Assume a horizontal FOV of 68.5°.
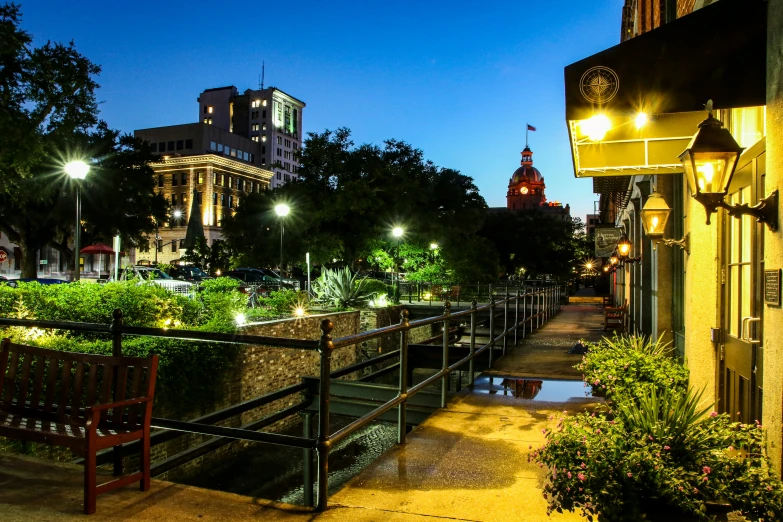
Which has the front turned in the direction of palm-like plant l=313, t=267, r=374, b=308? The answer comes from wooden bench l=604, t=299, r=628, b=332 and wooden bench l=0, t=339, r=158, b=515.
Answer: wooden bench l=604, t=299, r=628, b=332

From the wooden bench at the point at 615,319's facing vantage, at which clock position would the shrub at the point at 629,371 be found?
The shrub is roughly at 9 o'clock from the wooden bench.

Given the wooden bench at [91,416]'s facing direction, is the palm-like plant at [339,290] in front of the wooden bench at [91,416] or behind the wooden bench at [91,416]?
behind

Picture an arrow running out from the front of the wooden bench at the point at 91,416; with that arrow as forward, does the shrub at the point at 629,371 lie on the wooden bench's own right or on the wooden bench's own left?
on the wooden bench's own left

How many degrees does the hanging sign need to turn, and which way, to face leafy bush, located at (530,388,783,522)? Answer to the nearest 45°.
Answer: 0° — it already faces it

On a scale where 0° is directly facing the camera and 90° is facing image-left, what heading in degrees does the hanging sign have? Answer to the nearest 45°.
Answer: approximately 0°

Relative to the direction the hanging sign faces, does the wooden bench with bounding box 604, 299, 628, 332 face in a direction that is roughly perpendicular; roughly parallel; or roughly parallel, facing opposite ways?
roughly perpendicular

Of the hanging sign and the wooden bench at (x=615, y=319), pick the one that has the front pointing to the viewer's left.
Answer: the wooden bench

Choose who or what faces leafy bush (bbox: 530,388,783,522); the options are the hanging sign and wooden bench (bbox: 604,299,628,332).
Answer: the hanging sign

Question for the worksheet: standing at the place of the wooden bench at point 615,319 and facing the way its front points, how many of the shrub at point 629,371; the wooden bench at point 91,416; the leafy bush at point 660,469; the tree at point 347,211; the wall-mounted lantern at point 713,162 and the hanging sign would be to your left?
4

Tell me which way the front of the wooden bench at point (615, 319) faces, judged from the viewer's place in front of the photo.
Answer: facing to the left of the viewer

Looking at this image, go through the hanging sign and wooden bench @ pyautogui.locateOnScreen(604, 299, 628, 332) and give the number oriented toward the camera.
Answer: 1

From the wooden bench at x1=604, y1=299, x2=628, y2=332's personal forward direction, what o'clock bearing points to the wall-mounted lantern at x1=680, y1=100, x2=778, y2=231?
The wall-mounted lantern is roughly at 9 o'clock from the wooden bench.

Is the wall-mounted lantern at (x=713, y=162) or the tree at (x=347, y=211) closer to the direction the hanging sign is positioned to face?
the wall-mounted lantern

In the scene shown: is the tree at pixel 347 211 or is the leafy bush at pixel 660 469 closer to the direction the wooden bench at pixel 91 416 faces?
the leafy bush

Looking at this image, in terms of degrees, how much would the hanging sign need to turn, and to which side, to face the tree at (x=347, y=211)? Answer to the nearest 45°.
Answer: approximately 135° to its right

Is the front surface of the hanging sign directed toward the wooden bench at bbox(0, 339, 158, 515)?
yes
